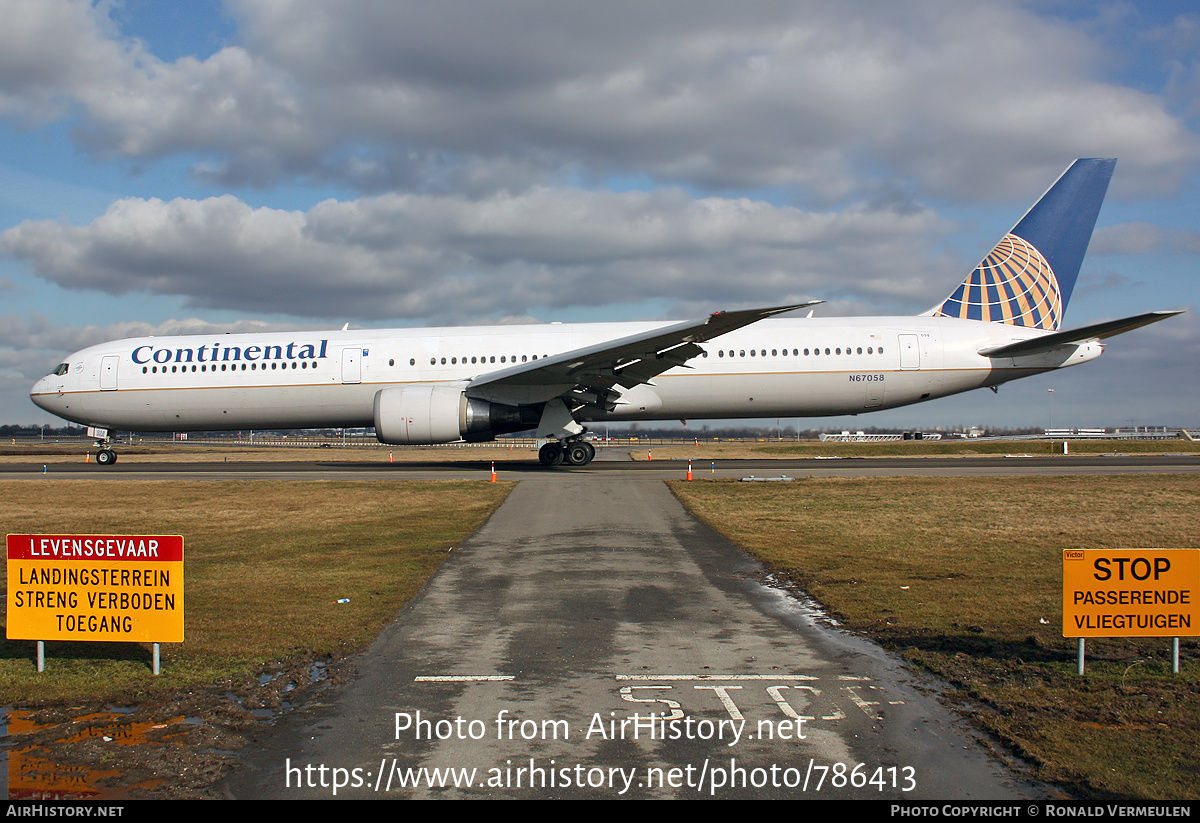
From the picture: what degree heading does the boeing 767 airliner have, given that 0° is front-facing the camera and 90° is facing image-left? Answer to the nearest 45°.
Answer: approximately 90°

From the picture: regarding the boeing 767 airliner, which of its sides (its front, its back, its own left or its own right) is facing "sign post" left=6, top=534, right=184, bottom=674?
left

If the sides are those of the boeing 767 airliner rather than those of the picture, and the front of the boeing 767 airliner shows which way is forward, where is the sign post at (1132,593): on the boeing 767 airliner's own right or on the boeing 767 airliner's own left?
on the boeing 767 airliner's own left
